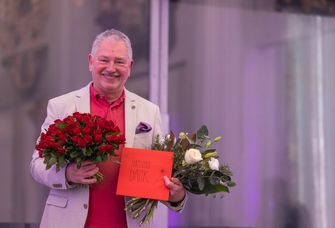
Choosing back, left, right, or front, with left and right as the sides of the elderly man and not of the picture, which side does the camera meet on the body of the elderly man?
front
